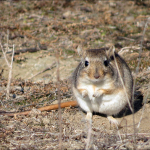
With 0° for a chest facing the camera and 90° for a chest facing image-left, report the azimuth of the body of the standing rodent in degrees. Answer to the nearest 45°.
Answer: approximately 0°
